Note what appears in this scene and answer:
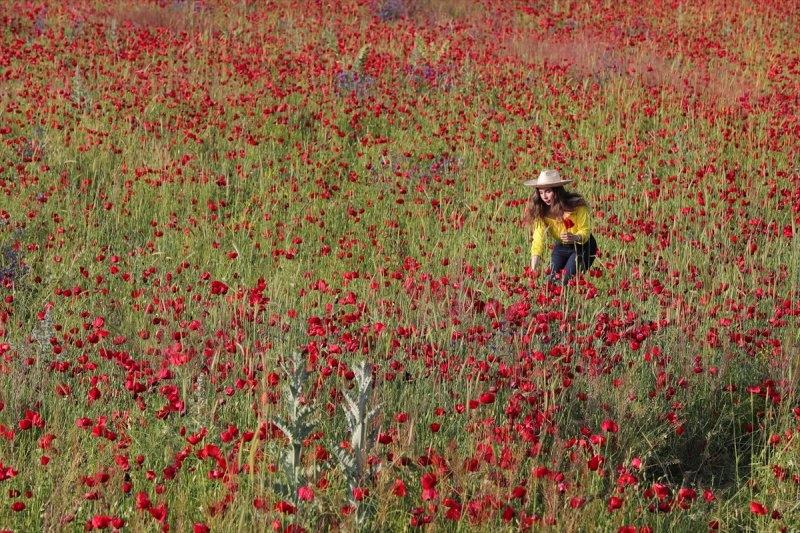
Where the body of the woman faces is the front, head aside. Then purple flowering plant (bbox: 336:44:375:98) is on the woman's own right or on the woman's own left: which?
on the woman's own right

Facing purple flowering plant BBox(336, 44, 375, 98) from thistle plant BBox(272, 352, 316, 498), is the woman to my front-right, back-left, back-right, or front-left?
front-right

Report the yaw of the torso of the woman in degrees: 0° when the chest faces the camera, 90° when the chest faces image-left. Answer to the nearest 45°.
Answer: approximately 45°

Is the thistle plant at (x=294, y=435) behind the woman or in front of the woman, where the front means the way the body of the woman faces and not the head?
in front
